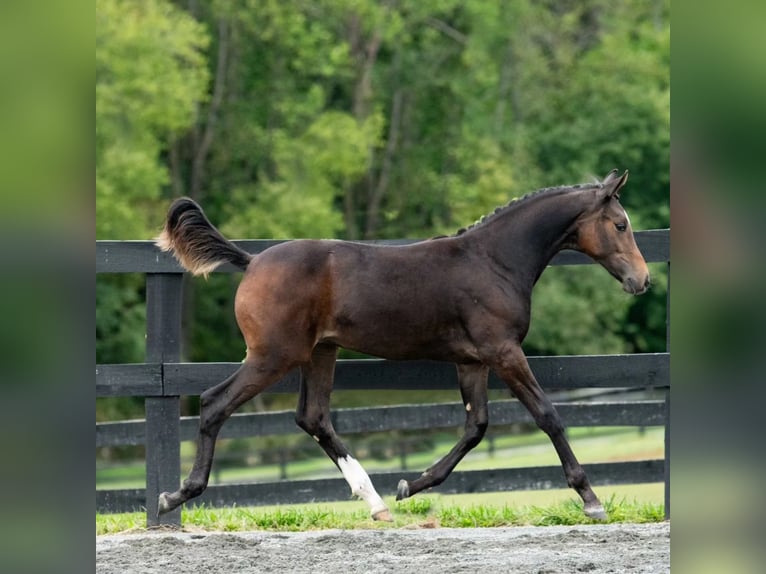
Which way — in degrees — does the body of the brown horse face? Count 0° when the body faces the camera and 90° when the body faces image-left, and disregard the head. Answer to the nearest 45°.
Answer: approximately 270°
